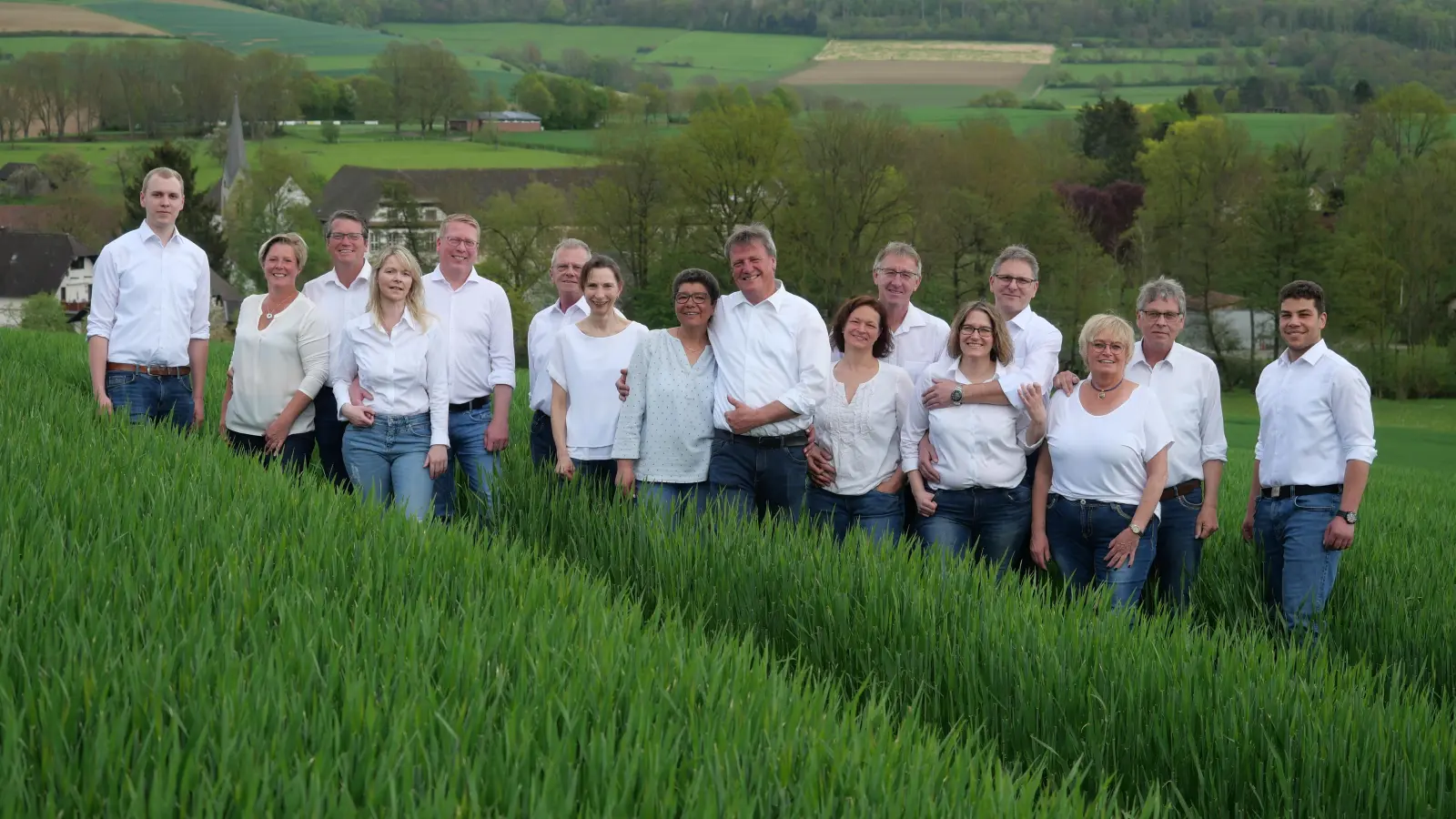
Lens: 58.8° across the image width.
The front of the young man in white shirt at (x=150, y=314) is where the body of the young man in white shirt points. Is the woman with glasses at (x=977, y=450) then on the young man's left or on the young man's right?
on the young man's left

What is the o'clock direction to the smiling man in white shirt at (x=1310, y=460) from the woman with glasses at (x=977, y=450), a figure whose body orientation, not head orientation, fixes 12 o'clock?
The smiling man in white shirt is roughly at 9 o'clock from the woman with glasses.

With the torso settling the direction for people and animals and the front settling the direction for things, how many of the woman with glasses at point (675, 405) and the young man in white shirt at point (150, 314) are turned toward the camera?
2

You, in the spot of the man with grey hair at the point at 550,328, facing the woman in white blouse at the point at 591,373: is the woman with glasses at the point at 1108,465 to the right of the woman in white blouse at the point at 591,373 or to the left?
left

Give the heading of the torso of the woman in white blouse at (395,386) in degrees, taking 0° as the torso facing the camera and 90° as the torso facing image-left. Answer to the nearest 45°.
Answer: approximately 0°

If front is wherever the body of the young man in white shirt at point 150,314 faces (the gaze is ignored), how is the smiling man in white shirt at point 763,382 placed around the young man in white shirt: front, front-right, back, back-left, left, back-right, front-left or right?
front-left
